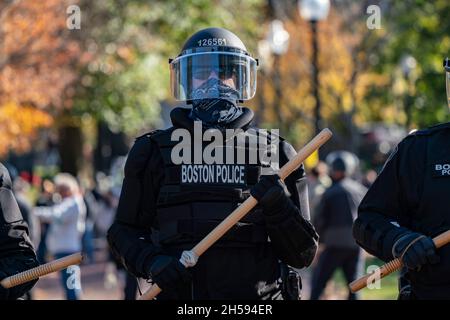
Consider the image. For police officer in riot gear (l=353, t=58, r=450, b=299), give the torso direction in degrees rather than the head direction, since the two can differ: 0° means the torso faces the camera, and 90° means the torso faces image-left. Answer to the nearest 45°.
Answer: approximately 0°

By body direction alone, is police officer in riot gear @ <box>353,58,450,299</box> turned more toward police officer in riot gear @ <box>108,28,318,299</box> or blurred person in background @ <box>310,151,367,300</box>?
the police officer in riot gear

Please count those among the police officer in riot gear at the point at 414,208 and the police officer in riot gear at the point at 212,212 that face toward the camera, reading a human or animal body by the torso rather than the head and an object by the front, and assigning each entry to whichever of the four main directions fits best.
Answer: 2

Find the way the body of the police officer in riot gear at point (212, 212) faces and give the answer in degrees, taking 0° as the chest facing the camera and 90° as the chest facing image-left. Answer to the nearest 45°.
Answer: approximately 0°

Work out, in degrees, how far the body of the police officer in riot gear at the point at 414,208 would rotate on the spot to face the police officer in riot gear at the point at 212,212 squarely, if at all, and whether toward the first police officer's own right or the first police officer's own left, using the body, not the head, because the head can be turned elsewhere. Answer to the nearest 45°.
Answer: approximately 90° to the first police officer's own right

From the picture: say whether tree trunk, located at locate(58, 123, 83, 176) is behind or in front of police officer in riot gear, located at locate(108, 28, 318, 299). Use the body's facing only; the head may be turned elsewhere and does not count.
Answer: behind

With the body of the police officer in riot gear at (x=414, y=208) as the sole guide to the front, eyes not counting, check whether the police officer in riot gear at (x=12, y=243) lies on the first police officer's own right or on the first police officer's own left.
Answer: on the first police officer's own right

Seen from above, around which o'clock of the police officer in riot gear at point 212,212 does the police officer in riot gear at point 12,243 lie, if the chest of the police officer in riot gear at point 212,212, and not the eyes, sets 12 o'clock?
the police officer in riot gear at point 12,243 is roughly at 3 o'clock from the police officer in riot gear at point 212,212.

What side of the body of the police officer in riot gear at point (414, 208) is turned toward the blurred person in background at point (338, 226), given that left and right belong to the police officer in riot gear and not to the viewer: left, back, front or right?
back
